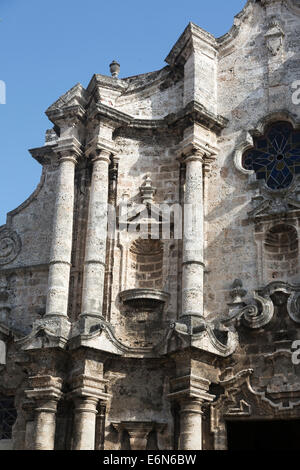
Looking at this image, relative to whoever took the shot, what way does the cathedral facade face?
facing the viewer
